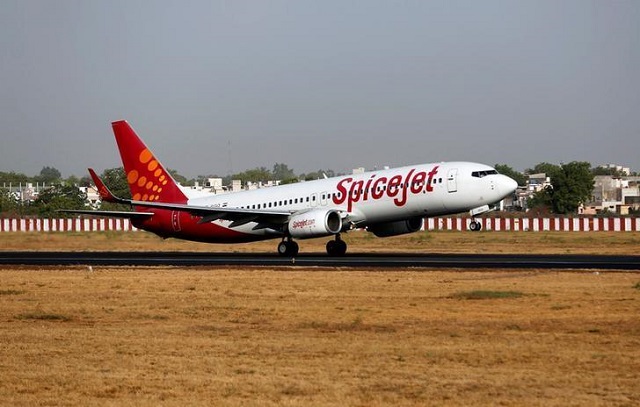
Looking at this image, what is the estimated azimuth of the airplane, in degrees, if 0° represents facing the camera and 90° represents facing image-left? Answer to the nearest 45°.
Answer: approximately 315°
